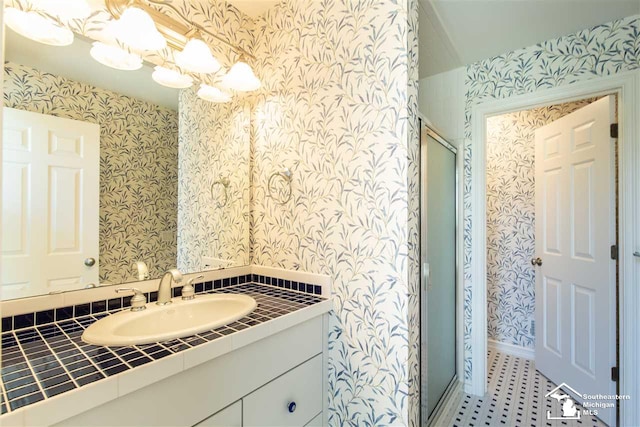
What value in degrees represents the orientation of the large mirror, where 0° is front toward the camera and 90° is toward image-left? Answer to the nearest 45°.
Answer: approximately 315°

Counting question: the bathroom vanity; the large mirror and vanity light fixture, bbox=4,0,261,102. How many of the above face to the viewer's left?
0

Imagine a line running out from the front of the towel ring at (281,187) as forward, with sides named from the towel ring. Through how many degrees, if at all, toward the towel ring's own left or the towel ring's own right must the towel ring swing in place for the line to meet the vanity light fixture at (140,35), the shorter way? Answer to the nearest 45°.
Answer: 0° — it already faces it

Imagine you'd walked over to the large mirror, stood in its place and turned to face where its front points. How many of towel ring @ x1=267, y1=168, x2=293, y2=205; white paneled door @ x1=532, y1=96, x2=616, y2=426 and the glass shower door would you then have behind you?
0

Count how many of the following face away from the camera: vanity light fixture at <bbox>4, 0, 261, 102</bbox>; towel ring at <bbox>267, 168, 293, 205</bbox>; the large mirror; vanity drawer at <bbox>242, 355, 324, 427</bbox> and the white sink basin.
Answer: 0

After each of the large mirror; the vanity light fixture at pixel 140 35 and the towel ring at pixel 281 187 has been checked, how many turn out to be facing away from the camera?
0

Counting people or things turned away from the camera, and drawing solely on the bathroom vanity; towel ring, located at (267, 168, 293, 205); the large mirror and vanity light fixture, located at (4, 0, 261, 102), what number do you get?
0

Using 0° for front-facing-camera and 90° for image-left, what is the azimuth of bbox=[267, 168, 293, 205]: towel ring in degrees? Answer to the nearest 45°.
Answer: approximately 45°

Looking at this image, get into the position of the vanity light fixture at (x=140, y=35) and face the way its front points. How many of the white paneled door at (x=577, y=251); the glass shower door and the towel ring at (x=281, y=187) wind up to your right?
0

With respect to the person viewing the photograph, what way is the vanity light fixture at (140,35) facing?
facing the viewer and to the right of the viewer

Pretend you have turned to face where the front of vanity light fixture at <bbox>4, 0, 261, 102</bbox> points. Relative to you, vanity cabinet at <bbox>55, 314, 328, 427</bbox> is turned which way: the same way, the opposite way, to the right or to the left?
the same way

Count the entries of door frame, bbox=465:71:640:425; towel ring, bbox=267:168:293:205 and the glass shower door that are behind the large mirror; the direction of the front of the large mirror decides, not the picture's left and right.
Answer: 0

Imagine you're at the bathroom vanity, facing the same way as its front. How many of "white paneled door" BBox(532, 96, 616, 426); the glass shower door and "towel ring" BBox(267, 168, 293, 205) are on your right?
0

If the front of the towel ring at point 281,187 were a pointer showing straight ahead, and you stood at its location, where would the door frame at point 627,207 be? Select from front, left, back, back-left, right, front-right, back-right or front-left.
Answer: back-left

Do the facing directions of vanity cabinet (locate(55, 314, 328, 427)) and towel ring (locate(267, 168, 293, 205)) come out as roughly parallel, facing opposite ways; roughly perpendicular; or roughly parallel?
roughly perpendicular

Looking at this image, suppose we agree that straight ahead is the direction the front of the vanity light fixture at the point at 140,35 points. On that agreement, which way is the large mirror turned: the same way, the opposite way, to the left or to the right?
the same way

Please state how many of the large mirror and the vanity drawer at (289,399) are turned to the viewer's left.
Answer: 0

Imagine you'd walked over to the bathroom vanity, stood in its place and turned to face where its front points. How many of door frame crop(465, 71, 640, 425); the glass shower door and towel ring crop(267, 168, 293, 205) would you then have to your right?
0
